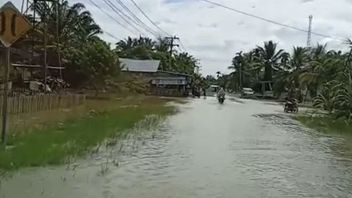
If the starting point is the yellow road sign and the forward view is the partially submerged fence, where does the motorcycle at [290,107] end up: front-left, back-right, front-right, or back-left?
front-right

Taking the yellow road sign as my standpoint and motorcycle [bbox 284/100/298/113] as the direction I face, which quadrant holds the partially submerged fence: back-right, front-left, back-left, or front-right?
front-left

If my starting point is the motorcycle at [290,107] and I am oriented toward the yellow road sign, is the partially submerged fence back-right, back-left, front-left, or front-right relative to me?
front-right

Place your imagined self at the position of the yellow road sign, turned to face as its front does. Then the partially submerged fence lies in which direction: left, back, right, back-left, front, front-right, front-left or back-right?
back

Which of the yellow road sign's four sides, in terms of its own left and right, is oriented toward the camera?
front
